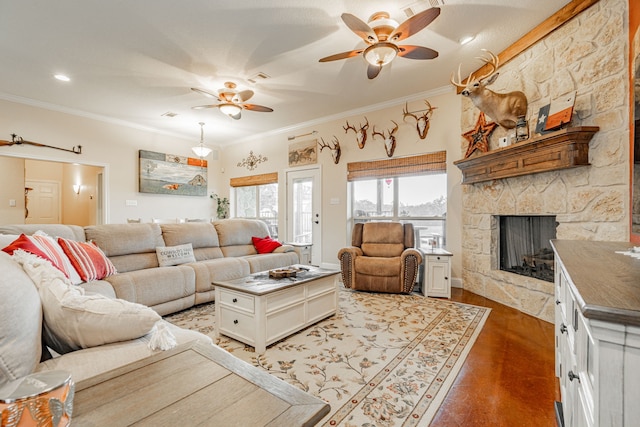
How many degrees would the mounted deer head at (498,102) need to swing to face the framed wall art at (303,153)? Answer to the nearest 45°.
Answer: approximately 45° to its right

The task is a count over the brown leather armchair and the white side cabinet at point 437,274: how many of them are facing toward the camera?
2

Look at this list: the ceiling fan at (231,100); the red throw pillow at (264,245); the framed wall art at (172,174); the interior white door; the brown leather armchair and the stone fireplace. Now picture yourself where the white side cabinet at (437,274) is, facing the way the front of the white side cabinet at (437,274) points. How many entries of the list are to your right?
5

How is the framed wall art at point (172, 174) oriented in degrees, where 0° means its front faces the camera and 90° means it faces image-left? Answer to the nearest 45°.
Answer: approximately 315°

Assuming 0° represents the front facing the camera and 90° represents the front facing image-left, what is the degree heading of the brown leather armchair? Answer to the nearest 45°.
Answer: approximately 0°

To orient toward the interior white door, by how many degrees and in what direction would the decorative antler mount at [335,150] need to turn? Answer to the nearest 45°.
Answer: approximately 45° to its right

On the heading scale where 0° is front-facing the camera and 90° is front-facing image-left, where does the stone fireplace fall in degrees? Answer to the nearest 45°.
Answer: approximately 45°

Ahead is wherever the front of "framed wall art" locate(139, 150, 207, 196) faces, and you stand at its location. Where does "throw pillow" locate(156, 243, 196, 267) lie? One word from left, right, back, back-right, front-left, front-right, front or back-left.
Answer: front-right
